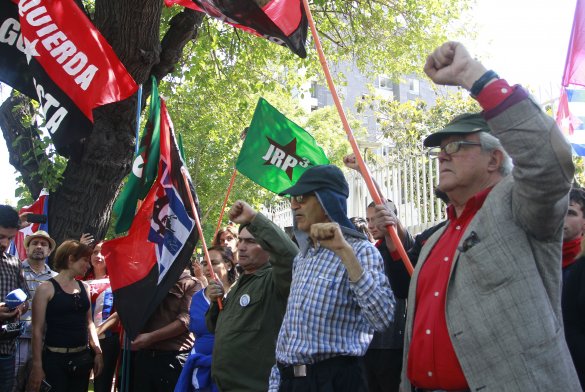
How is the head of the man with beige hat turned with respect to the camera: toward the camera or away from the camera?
toward the camera

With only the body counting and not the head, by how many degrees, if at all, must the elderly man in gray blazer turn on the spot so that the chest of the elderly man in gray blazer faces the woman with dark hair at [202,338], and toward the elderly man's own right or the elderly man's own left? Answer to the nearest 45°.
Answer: approximately 90° to the elderly man's own right

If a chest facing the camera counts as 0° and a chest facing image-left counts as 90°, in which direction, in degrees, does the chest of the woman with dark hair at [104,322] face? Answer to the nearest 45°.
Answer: approximately 45°

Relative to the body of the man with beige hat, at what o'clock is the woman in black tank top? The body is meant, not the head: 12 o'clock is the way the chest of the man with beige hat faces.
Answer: The woman in black tank top is roughly at 11 o'clock from the man with beige hat.

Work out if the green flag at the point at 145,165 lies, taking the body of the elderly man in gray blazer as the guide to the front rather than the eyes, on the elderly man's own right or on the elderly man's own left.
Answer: on the elderly man's own right

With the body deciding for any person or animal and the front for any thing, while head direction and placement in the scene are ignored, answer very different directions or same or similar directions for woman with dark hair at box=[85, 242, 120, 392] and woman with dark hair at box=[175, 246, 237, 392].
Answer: same or similar directions

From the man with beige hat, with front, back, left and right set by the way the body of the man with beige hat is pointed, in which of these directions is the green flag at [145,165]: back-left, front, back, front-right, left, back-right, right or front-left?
front-left

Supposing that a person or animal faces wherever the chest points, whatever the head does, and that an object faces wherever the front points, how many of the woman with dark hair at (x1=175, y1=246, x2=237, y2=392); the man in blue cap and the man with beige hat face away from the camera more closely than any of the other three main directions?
0

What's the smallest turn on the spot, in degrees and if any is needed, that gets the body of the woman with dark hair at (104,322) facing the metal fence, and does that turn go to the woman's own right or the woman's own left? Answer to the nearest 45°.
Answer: approximately 135° to the woman's own left

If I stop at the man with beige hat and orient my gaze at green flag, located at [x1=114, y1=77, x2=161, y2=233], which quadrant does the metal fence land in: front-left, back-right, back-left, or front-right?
front-left

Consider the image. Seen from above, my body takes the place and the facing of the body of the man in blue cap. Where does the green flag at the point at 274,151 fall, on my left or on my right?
on my right

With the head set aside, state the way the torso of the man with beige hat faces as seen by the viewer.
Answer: toward the camera
